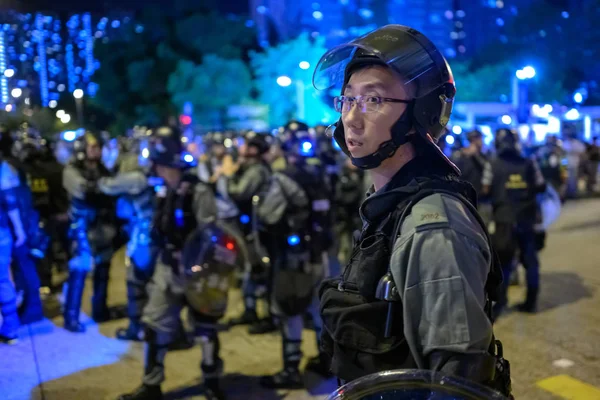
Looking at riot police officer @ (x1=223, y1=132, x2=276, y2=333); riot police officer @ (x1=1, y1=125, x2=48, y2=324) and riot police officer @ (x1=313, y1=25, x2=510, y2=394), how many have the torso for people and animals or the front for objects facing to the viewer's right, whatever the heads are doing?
1

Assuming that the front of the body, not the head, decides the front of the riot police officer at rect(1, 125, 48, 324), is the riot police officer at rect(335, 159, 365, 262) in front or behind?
in front

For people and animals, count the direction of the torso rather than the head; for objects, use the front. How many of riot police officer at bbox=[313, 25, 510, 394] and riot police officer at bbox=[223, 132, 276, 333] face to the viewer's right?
0

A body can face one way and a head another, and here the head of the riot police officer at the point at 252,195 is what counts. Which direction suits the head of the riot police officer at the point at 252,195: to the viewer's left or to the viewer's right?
to the viewer's left

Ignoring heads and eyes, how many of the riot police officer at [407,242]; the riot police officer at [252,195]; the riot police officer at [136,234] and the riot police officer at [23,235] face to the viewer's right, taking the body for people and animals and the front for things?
1

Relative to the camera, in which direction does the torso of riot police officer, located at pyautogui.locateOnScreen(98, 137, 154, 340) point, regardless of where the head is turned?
to the viewer's left

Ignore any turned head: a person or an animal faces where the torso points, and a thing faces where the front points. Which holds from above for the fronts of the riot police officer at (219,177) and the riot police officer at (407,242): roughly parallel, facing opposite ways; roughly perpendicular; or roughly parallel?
roughly perpendicular

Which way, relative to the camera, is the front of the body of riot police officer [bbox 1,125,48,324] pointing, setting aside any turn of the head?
to the viewer's right

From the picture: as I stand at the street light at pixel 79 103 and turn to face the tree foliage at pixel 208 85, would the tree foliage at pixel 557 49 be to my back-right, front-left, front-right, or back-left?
front-left

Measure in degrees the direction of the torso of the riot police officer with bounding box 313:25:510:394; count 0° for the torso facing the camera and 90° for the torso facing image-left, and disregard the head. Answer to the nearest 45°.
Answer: approximately 45°

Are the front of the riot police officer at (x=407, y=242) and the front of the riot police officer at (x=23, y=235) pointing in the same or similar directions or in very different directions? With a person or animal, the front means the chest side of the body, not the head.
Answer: very different directions
